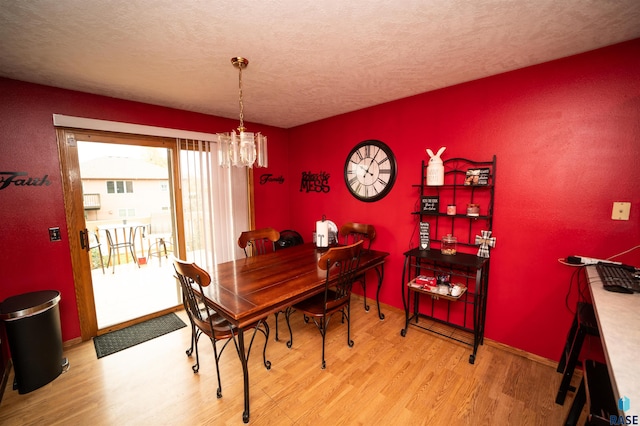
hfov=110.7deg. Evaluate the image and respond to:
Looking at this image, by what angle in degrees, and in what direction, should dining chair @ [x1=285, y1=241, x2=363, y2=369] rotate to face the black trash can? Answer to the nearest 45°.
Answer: approximately 45° to its left

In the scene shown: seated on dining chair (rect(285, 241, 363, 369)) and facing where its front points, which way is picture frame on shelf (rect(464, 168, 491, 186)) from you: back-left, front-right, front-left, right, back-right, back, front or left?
back-right

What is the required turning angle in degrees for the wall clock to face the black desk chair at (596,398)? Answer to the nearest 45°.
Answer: approximately 90° to its left

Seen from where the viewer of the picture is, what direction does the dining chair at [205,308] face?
facing away from the viewer and to the right of the viewer

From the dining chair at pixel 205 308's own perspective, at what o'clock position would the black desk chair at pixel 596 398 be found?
The black desk chair is roughly at 3 o'clock from the dining chair.

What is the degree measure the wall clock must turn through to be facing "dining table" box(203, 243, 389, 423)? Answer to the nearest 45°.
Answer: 0° — it already faces it

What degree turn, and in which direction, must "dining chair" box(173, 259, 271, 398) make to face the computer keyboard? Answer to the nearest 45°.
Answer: approximately 90° to its right

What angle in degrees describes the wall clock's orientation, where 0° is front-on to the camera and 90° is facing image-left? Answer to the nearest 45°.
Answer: approximately 45°

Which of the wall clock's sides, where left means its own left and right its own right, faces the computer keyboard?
left
